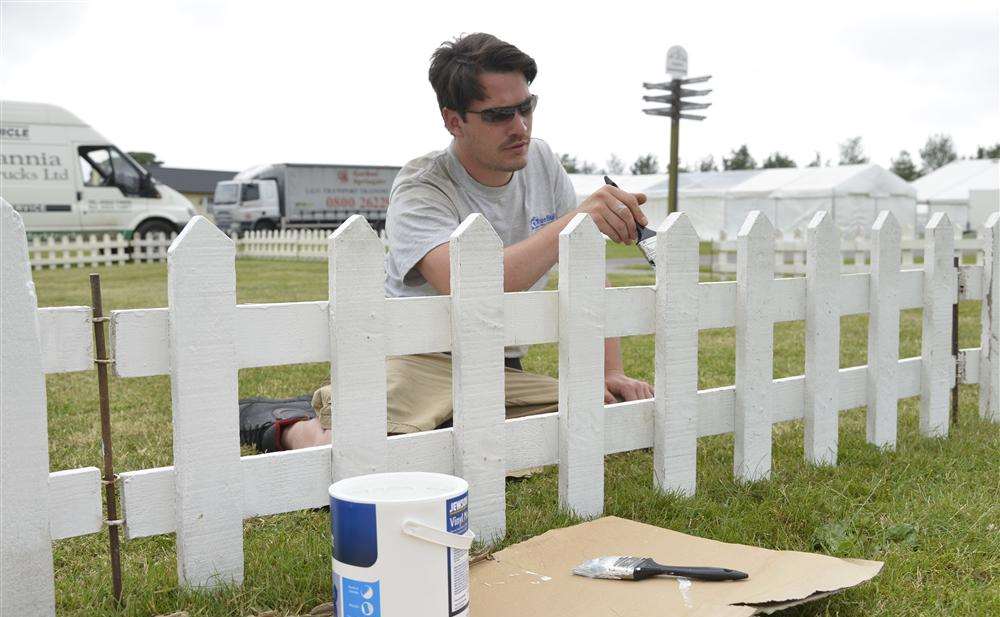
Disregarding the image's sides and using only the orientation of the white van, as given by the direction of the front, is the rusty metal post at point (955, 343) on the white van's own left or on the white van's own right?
on the white van's own right

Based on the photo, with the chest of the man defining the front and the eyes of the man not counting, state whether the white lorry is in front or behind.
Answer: behind

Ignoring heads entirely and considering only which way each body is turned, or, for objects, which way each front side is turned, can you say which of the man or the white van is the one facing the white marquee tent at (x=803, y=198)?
the white van

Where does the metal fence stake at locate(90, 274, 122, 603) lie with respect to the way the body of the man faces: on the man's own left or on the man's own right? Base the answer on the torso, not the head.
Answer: on the man's own right

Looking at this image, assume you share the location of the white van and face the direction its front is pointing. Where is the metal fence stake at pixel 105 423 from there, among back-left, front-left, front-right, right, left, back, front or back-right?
right

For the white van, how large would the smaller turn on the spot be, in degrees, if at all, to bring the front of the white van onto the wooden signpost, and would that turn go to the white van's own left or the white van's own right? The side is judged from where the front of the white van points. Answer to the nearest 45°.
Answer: approximately 45° to the white van's own right

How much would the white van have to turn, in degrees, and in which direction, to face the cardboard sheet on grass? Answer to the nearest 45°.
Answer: approximately 90° to its right

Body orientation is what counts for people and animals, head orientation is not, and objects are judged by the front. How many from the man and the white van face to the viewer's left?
0

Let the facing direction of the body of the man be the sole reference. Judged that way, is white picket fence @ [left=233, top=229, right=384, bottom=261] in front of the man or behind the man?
behind

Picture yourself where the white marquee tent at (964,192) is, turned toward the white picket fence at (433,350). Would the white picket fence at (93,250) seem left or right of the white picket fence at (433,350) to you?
right

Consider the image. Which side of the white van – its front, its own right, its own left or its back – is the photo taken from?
right

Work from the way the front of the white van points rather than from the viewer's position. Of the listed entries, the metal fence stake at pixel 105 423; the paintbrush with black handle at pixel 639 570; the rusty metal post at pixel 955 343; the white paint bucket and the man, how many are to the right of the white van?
5

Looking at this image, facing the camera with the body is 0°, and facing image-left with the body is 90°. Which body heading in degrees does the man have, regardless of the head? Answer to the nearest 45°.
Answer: approximately 315°

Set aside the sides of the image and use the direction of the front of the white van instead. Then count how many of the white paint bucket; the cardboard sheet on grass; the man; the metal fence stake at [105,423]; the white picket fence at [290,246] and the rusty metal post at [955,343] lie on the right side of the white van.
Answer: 5

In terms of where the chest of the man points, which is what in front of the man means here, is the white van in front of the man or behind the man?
behind

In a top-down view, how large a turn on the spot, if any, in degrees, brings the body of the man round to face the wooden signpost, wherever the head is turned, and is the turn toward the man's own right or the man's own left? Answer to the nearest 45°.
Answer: approximately 135° to the man's own left
